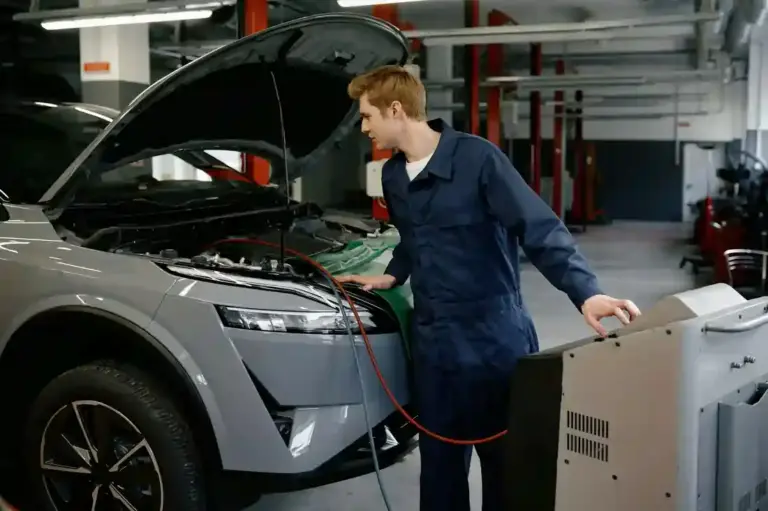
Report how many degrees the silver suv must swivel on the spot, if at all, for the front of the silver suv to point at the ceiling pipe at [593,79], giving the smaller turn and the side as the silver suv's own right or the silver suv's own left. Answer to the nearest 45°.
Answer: approximately 90° to the silver suv's own left

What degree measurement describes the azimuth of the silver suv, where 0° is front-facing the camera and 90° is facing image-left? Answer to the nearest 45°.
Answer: approximately 315°

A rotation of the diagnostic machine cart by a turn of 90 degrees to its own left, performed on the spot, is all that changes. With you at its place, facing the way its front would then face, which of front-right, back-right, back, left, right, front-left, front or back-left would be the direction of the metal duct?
back-right

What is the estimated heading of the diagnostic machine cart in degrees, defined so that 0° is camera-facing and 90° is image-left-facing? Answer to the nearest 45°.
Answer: approximately 135°

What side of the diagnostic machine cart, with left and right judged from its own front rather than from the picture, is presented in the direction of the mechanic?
front

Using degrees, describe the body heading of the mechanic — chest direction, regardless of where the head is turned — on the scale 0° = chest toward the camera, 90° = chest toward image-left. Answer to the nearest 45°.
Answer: approximately 45°

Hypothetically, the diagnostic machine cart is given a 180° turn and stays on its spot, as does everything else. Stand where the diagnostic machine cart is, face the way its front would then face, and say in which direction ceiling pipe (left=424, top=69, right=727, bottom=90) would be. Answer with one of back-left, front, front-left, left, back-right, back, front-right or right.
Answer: back-left

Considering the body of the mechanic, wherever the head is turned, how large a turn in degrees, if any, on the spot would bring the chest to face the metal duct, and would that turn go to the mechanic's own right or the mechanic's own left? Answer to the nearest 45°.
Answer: approximately 135° to the mechanic's own right

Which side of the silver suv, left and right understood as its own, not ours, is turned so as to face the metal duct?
left

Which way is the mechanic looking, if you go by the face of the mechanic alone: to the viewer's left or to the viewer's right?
to the viewer's left

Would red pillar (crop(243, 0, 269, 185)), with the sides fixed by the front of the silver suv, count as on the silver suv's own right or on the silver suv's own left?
on the silver suv's own left

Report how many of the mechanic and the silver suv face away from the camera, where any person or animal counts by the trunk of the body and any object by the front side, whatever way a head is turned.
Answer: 0

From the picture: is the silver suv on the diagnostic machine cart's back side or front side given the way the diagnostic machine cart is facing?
on the front side

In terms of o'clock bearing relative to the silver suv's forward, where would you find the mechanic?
The mechanic is roughly at 11 o'clock from the silver suv.

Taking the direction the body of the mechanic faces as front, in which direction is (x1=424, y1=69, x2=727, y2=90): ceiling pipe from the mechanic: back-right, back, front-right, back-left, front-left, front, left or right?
back-right

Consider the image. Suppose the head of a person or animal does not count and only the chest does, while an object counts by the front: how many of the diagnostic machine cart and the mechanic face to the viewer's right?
0
